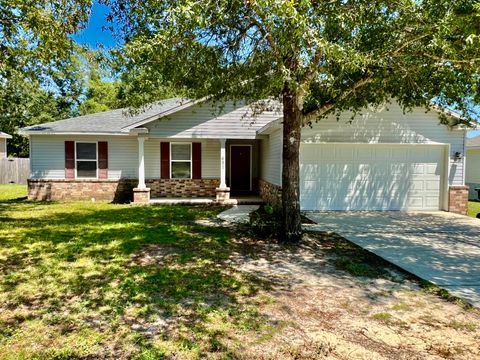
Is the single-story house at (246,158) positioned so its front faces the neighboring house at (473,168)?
no

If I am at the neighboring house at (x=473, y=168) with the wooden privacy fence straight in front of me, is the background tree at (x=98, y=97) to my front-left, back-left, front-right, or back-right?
front-right

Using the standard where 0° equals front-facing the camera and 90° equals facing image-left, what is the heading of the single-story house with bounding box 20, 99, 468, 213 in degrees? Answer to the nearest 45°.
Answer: approximately 0°

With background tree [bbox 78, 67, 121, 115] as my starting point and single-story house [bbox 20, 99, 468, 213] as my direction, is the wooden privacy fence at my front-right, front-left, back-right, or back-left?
front-right

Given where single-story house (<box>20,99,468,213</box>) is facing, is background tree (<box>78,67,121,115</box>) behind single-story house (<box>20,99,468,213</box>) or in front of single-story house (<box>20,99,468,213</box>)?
behind

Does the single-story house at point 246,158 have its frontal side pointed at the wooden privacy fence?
no
